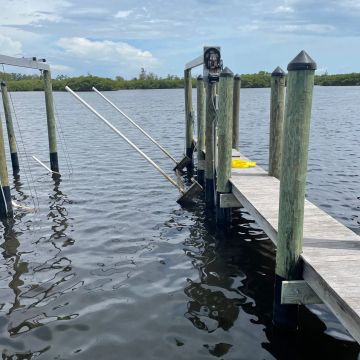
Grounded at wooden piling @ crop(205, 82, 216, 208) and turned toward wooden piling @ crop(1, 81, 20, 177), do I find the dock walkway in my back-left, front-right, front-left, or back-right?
back-left

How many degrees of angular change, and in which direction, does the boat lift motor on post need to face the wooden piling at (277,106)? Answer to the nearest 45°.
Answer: approximately 45° to its left

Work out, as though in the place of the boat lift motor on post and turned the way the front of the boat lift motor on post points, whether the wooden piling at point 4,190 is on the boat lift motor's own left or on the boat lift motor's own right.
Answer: on the boat lift motor's own right

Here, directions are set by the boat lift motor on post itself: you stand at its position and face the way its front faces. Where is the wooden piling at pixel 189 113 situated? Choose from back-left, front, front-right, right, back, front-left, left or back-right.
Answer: back

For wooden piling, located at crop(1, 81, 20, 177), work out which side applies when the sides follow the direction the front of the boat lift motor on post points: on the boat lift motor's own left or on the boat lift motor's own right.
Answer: on the boat lift motor's own right

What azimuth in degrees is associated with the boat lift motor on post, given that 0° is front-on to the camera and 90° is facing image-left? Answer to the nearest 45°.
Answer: approximately 0°

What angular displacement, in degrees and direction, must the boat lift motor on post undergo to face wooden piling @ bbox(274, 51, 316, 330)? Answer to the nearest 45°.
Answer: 0° — it already faces it

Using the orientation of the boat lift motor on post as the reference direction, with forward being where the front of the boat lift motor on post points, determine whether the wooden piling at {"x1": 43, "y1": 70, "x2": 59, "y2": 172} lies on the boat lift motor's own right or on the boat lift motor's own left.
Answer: on the boat lift motor's own right

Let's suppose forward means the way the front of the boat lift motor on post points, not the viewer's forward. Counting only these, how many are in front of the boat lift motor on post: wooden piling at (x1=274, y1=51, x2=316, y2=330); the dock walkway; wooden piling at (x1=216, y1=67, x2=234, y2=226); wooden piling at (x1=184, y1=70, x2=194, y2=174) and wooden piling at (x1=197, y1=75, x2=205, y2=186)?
3

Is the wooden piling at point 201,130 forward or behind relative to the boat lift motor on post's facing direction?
behind
